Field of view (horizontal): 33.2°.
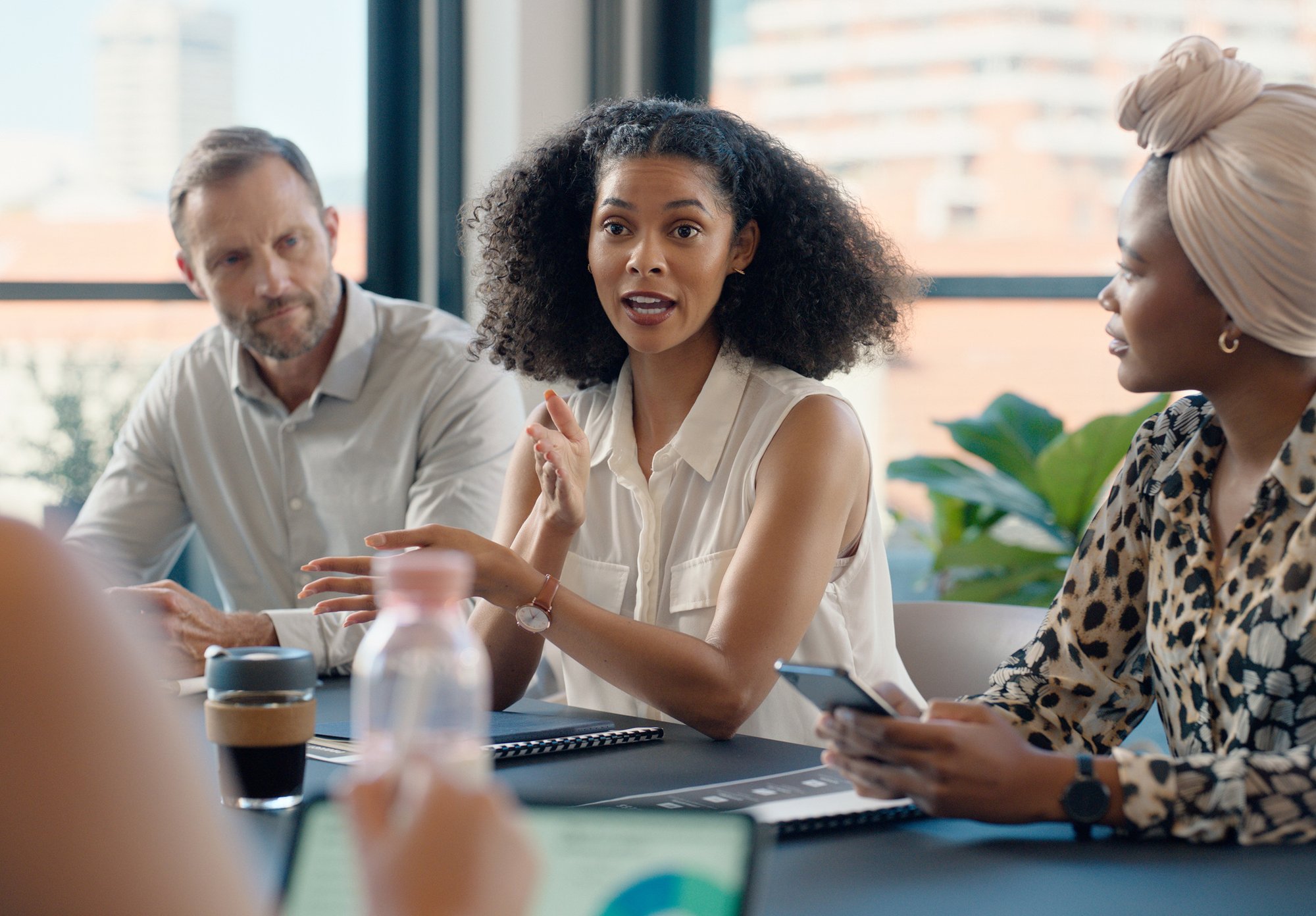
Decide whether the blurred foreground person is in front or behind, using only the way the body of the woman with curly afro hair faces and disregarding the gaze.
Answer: in front

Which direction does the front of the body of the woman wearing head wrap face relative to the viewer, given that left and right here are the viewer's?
facing the viewer and to the left of the viewer

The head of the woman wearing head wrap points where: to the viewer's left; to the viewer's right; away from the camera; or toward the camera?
to the viewer's left

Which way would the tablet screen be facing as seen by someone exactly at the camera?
facing the viewer

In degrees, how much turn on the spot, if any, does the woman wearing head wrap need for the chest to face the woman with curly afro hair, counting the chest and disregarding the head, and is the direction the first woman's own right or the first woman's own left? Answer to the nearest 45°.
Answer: approximately 90° to the first woman's own right

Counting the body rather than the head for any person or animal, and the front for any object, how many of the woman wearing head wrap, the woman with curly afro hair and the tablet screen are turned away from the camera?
0

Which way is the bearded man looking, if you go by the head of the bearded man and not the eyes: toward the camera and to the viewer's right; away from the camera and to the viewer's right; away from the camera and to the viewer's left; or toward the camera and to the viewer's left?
toward the camera and to the viewer's right

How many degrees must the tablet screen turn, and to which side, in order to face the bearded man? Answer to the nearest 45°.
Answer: approximately 180°

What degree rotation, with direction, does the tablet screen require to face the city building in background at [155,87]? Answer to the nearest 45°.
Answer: approximately 180°

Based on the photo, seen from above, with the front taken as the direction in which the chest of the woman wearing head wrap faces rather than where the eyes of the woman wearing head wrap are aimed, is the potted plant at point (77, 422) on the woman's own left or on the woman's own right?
on the woman's own right

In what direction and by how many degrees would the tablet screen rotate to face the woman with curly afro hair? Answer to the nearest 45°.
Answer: approximately 180°
